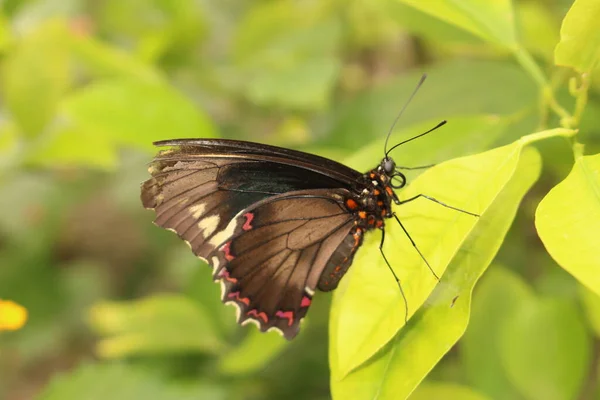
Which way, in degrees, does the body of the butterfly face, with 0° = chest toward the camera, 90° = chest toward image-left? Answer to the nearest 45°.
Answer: approximately 270°

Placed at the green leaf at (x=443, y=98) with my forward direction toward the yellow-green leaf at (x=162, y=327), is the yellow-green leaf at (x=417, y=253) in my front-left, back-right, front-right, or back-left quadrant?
front-left
